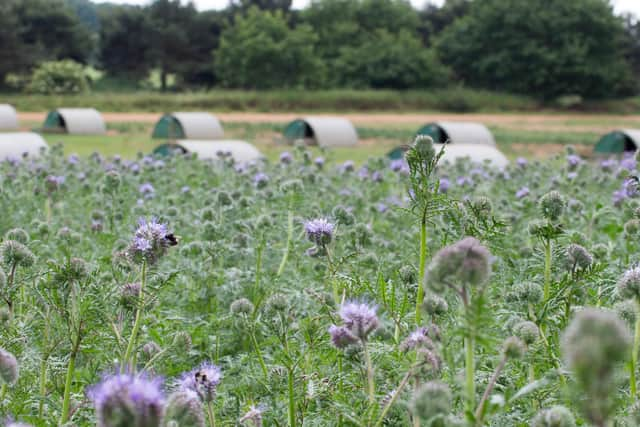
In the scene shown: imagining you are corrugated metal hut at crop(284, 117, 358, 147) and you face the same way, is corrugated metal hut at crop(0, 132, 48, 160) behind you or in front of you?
in front

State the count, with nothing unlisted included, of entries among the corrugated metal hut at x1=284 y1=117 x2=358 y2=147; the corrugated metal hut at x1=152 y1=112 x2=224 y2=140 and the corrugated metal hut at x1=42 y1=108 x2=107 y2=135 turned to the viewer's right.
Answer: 0

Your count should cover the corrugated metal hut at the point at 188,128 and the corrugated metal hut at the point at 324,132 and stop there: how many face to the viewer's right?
0

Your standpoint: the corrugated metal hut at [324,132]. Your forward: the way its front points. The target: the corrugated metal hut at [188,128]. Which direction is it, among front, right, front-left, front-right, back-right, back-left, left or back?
front-right

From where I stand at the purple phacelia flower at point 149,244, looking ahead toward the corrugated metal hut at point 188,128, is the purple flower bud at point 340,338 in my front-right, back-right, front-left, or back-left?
back-right

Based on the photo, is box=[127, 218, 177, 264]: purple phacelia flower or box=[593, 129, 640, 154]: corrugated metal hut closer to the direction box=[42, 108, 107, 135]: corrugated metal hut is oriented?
the purple phacelia flower

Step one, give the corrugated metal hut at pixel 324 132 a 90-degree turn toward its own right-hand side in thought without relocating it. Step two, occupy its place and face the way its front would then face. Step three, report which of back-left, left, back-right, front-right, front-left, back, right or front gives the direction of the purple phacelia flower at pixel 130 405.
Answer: back-left

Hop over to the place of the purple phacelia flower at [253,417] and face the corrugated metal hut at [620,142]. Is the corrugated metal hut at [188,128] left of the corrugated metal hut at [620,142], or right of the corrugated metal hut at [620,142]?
left

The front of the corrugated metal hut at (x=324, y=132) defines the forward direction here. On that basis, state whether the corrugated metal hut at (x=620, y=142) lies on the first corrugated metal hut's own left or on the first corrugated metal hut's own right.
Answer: on the first corrugated metal hut's own left

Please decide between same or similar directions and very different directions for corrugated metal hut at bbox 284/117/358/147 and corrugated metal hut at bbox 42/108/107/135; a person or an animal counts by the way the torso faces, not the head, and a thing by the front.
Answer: same or similar directions

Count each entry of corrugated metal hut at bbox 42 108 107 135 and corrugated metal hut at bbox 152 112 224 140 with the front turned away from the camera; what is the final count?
0

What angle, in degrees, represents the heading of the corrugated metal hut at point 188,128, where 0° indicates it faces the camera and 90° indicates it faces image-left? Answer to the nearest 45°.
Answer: approximately 45°

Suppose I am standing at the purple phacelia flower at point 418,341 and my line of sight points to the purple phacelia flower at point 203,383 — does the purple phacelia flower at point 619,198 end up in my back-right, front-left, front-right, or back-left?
back-right

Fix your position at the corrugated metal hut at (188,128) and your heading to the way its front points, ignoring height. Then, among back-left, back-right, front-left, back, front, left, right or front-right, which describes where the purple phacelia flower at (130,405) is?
front-left

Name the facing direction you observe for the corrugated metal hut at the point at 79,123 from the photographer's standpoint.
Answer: facing the viewer and to the left of the viewer

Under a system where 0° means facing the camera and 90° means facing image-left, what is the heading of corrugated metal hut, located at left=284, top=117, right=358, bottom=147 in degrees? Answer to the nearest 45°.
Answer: approximately 45°

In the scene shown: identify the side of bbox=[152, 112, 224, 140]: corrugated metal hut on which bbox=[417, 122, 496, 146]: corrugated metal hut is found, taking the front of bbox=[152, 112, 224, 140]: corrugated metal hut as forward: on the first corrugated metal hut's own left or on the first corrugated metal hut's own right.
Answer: on the first corrugated metal hut's own left
